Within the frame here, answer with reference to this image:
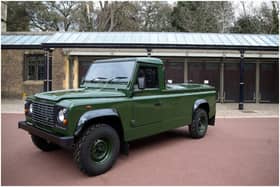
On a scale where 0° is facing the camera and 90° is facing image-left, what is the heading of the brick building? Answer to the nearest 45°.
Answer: approximately 0°

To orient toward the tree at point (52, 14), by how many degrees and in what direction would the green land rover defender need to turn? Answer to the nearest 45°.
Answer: approximately 135° to its right

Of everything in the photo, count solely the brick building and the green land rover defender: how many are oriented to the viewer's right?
0

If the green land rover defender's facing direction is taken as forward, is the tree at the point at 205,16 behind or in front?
behind

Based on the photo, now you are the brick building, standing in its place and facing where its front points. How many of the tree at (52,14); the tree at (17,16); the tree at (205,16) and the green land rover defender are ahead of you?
1

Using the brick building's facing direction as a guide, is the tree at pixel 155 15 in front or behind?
behind

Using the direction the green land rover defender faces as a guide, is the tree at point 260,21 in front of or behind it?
behind

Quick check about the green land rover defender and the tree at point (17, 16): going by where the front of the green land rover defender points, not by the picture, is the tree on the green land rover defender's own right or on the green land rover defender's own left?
on the green land rover defender's own right

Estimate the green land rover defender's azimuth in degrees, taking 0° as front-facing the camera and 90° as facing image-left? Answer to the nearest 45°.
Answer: approximately 45°
